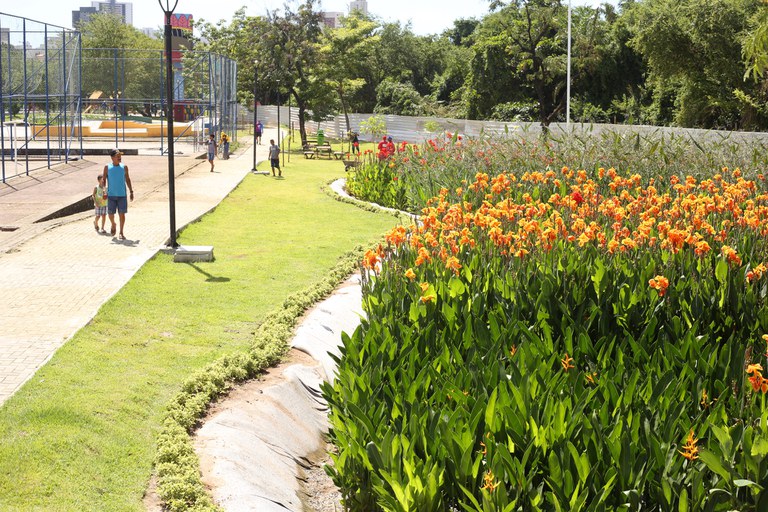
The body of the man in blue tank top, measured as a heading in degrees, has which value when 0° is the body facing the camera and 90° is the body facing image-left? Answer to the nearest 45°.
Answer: approximately 0°

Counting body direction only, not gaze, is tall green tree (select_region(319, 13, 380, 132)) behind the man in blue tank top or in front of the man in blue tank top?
behind

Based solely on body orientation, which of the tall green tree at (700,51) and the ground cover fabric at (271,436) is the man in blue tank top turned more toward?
the ground cover fabric

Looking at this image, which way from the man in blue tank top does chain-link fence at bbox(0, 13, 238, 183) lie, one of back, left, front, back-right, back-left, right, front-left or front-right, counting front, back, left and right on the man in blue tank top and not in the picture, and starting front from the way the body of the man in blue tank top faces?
back

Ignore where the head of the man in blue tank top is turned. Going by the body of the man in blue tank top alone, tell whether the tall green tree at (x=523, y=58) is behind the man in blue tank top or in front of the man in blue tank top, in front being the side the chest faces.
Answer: behind

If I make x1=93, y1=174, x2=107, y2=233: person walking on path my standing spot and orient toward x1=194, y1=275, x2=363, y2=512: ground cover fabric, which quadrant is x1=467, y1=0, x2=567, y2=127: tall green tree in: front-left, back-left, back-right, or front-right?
back-left

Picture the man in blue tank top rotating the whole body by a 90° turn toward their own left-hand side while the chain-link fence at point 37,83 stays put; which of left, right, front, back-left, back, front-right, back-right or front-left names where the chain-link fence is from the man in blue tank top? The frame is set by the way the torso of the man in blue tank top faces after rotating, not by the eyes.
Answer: left
